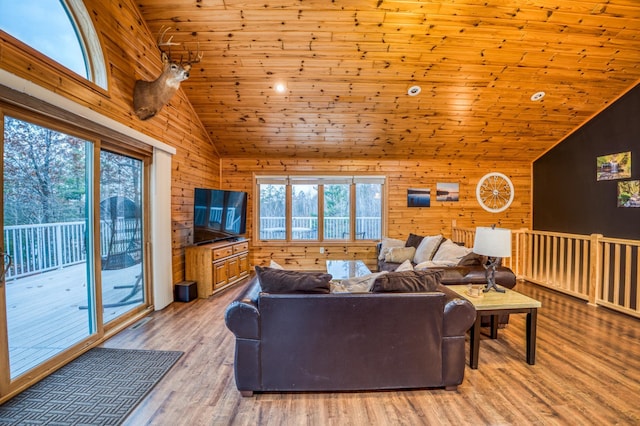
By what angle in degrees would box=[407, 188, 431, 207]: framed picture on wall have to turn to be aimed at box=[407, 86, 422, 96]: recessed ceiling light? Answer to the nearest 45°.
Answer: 0° — it already faces it

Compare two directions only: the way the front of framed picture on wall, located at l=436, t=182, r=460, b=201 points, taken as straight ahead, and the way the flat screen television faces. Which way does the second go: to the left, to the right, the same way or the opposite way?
to the left

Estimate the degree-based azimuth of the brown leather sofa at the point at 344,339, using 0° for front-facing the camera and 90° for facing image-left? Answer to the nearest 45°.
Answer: approximately 180°

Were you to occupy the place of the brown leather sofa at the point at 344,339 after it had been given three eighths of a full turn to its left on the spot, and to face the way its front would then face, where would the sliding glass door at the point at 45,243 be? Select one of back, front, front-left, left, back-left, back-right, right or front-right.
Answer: front-right

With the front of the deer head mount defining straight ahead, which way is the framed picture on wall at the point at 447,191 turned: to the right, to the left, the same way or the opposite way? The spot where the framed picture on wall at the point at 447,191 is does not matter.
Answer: to the right

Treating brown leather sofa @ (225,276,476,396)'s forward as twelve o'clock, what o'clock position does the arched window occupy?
The arched window is roughly at 9 o'clock from the brown leather sofa.

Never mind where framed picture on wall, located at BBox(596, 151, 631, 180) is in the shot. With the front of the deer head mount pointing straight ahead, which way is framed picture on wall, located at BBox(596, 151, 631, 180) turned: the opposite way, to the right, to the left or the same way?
the opposite way

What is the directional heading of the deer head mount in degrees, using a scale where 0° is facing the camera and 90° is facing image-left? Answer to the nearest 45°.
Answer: approximately 315°

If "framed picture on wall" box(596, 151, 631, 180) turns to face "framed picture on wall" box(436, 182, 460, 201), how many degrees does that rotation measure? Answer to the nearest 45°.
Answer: approximately 45° to its right

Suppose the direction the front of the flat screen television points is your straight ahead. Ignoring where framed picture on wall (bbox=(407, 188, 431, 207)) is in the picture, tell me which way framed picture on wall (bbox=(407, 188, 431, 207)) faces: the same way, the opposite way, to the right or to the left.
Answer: to the right

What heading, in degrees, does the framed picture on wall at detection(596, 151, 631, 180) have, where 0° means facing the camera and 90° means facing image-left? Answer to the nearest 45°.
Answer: approximately 45°

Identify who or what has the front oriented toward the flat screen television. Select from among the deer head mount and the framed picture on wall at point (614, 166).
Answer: the framed picture on wall

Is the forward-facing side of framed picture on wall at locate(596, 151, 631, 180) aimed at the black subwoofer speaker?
yes
